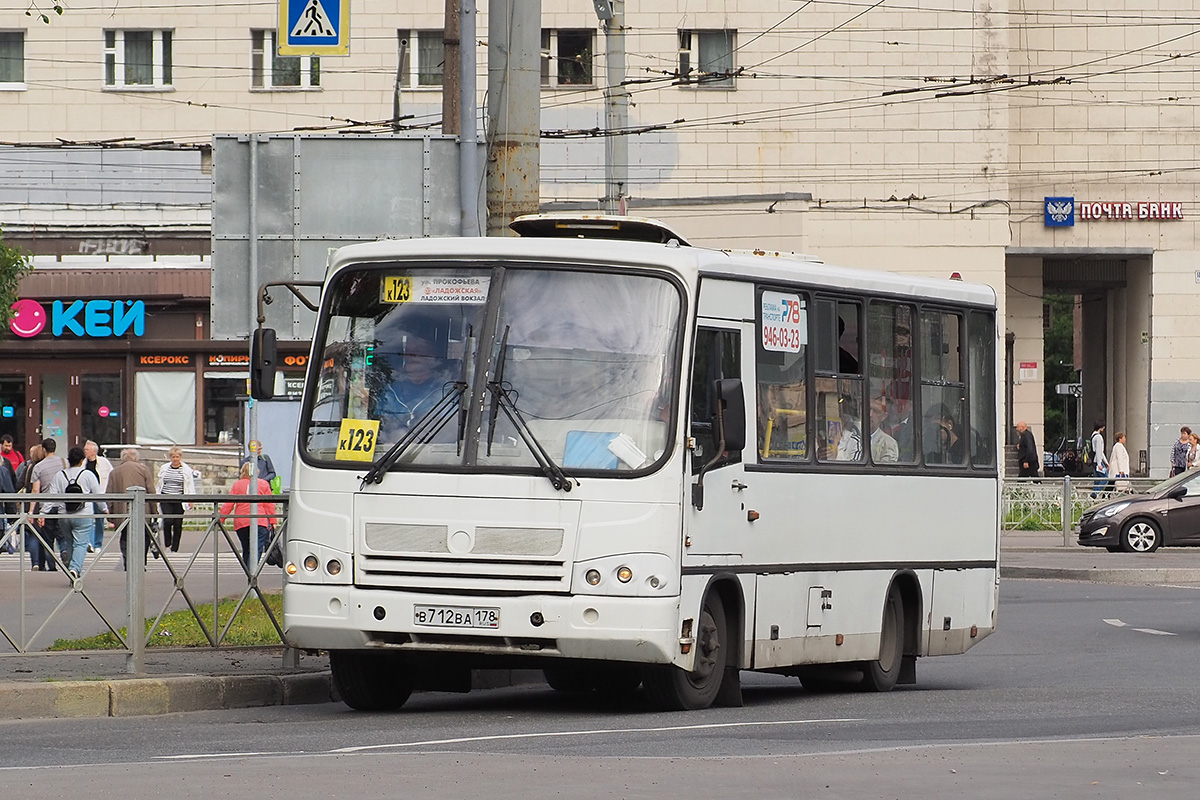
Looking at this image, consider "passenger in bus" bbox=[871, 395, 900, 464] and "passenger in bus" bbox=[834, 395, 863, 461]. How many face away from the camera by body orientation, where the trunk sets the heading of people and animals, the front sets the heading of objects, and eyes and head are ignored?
0

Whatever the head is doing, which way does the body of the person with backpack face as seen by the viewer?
away from the camera

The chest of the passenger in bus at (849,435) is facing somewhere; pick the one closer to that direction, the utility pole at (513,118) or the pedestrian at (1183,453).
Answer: the utility pole

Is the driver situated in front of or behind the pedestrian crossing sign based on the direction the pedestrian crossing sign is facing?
in front

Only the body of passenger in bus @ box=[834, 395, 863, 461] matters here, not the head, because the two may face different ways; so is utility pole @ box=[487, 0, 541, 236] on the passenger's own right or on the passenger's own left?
on the passenger's own right

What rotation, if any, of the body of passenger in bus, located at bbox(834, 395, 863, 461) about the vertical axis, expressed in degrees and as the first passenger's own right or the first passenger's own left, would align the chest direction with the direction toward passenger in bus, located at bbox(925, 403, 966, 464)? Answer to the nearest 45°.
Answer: approximately 180°

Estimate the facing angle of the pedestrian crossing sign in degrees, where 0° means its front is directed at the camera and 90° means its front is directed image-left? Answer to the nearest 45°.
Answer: approximately 0°

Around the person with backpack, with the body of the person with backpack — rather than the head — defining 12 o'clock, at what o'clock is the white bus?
The white bus is roughly at 4 o'clock from the person with backpack.

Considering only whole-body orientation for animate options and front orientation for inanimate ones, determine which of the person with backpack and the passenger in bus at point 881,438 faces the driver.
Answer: the passenger in bus

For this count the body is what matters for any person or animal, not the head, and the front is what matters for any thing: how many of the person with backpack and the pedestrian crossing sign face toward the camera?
1

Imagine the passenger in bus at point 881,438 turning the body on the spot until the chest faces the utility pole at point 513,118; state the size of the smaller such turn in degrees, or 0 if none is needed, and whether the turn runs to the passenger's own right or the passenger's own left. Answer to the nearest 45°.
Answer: approximately 45° to the passenger's own right

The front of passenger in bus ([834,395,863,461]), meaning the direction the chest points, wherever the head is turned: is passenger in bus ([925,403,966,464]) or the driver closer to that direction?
the driver

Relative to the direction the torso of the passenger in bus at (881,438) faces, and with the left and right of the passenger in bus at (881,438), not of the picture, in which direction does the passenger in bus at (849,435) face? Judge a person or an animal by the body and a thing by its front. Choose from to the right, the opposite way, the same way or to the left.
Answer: the same way

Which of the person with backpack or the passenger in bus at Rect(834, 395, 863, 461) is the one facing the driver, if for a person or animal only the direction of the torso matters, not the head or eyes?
the passenger in bus

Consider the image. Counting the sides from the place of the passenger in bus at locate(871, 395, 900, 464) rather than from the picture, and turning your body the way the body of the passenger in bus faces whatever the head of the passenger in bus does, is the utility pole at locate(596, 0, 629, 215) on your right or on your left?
on your right

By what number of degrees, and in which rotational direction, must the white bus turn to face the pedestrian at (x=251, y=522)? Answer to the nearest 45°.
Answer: approximately 90° to its right

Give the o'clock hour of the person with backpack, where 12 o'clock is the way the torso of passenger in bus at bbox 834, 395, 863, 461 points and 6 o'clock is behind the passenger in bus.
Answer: The person with backpack is roughly at 1 o'clock from the passenger in bus.
